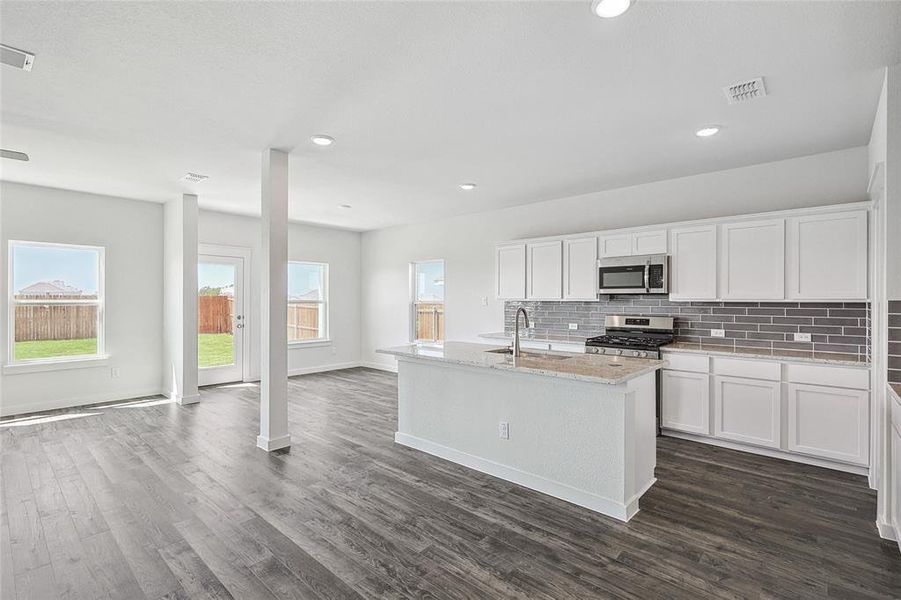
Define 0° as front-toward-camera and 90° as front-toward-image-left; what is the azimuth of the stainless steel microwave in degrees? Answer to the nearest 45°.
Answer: approximately 0°

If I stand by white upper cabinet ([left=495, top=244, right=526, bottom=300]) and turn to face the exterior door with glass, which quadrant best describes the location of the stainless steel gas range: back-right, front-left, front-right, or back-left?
back-left

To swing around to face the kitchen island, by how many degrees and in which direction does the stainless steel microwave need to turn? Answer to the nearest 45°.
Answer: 0° — it already faces it

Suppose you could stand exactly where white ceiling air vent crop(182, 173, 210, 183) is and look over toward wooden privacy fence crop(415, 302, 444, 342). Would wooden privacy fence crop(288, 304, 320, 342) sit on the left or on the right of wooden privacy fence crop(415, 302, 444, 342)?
left

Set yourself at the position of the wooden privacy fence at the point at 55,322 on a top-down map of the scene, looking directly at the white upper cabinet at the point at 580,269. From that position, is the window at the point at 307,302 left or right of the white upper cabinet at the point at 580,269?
left

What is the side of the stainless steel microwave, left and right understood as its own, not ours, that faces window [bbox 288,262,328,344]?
right

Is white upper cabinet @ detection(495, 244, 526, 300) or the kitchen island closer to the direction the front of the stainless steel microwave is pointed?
the kitchen island

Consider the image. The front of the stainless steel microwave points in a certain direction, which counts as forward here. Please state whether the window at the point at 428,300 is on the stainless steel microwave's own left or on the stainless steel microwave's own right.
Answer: on the stainless steel microwave's own right

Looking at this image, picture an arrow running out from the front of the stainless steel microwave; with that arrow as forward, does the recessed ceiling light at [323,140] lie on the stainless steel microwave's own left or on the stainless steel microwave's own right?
on the stainless steel microwave's own right

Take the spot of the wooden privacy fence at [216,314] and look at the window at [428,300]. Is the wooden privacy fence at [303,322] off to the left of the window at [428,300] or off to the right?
left
